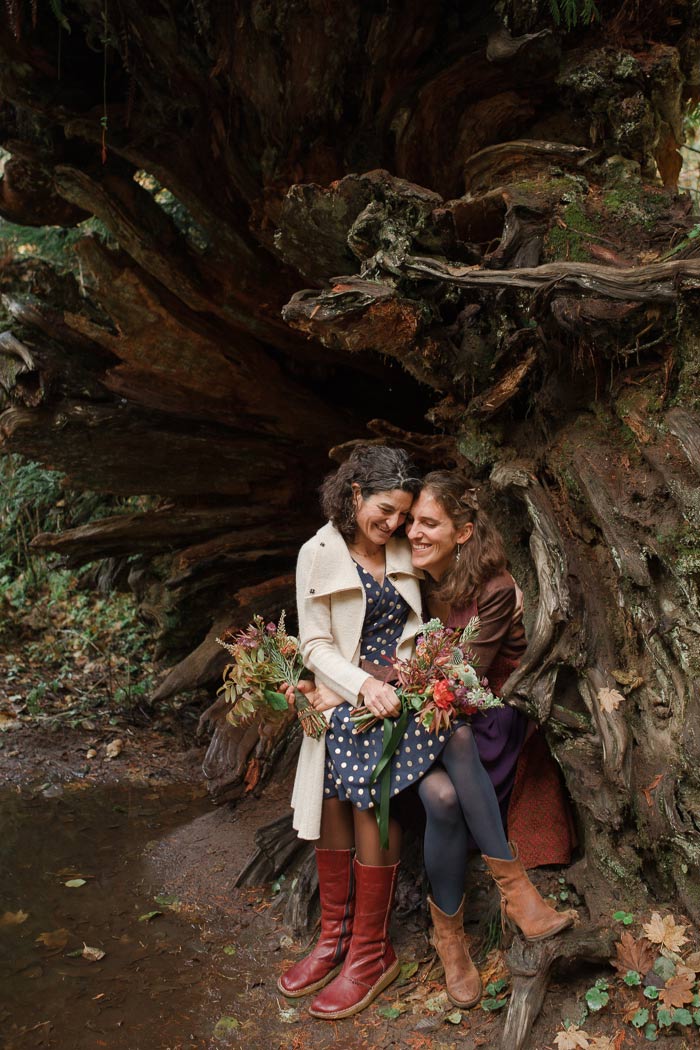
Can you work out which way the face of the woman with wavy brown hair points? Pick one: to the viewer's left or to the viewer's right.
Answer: to the viewer's left

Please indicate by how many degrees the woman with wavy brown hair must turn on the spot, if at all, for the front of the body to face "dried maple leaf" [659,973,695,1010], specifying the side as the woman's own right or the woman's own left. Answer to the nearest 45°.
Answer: approximately 90° to the woman's own left

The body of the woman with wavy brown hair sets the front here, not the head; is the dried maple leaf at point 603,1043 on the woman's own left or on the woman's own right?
on the woman's own left

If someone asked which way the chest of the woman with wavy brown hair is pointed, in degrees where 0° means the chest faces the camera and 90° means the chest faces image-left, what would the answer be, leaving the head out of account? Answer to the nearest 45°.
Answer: approximately 45°

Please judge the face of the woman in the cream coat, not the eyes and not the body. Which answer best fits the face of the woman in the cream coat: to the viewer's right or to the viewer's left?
to the viewer's right

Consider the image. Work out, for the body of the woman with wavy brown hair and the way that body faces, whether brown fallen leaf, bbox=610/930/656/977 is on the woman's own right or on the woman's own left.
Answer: on the woman's own left
